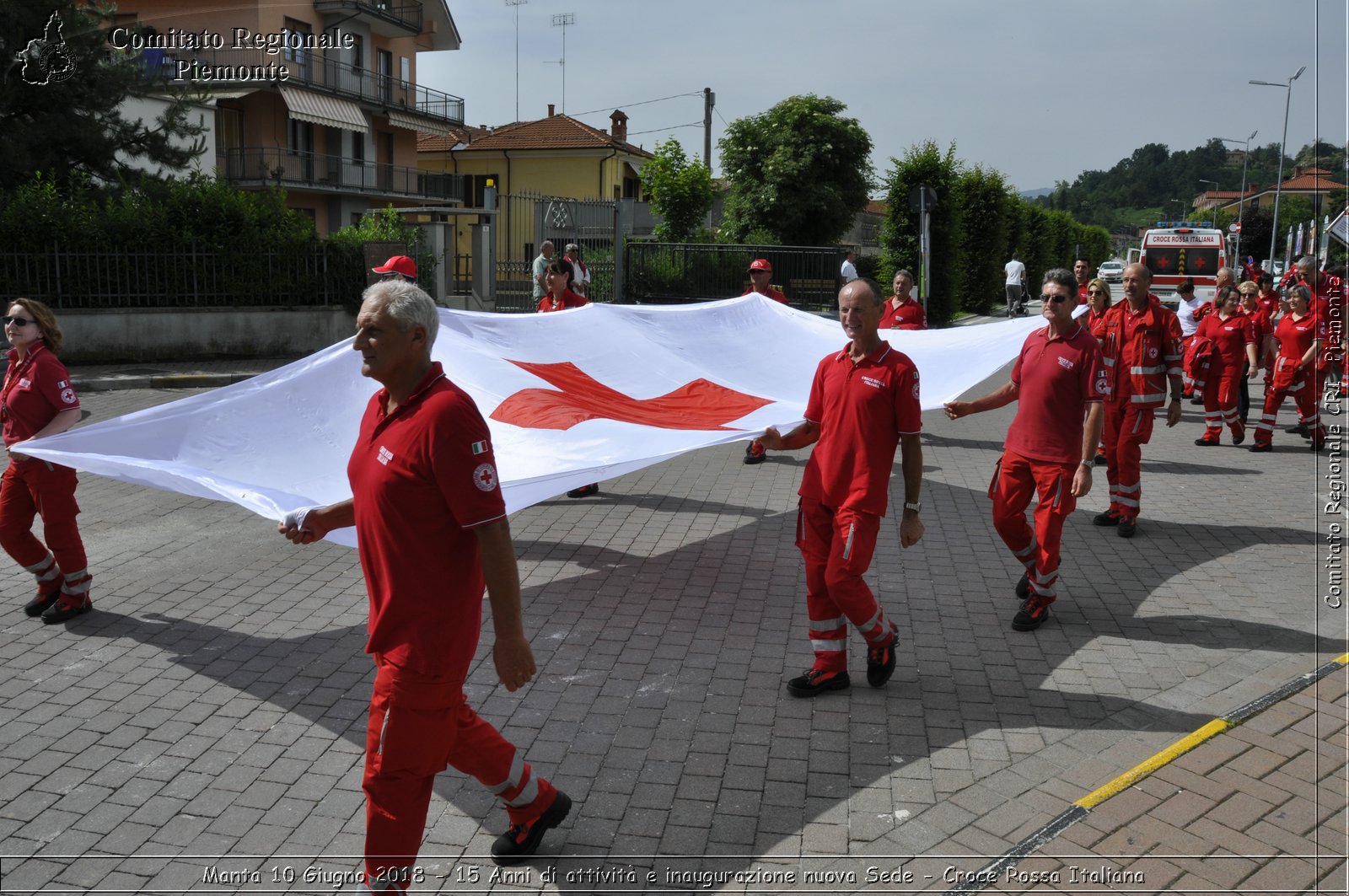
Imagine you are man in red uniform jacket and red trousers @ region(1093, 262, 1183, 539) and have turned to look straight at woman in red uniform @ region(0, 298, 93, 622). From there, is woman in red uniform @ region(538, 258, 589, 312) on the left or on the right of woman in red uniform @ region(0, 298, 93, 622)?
right

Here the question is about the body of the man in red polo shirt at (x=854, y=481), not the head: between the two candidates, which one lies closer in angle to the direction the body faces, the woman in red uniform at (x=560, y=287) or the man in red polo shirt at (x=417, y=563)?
the man in red polo shirt

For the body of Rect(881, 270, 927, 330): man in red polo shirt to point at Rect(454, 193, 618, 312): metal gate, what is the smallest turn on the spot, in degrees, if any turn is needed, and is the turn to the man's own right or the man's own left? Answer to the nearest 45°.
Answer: approximately 90° to the man's own right

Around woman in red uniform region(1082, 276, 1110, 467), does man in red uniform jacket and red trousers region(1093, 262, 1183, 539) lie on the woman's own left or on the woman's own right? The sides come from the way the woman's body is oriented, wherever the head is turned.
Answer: on the woman's own left

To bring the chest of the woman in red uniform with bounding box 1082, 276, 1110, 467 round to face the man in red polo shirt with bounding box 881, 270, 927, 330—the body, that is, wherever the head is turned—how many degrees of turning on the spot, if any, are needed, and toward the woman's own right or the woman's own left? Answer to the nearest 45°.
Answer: approximately 90° to the woman's own right

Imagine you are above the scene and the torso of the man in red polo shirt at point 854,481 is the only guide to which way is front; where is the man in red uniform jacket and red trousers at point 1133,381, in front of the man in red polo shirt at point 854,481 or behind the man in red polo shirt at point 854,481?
behind

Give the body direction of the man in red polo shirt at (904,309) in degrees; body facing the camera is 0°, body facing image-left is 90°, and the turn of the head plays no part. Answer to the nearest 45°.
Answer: approximately 45°
